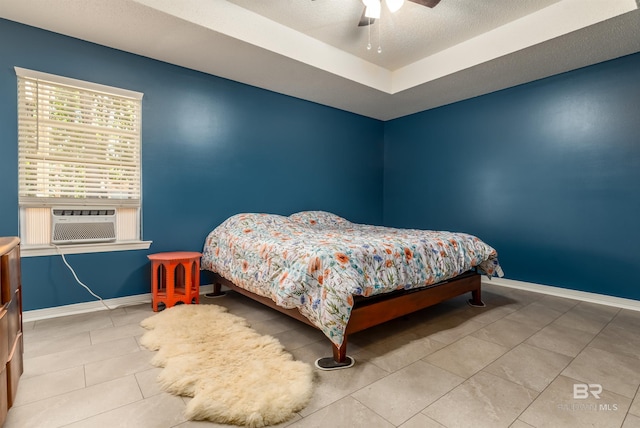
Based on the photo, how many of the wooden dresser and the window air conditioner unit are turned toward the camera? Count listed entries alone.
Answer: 1

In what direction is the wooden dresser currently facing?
to the viewer's right

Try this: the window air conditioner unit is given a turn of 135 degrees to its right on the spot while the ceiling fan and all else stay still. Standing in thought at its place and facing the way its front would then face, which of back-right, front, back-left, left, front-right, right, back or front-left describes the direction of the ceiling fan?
back

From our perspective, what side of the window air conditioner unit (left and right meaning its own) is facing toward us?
front

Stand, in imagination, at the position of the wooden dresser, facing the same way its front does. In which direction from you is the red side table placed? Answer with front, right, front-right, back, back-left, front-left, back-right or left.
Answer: front-left

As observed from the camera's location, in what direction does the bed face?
facing the viewer and to the right of the viewer

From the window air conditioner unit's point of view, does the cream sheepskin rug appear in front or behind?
in front

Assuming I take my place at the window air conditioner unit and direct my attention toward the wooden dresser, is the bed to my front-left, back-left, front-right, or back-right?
front-left
